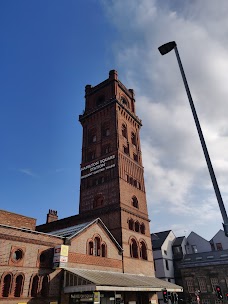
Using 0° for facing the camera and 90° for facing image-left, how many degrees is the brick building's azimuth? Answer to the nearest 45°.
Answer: approximately 315°
